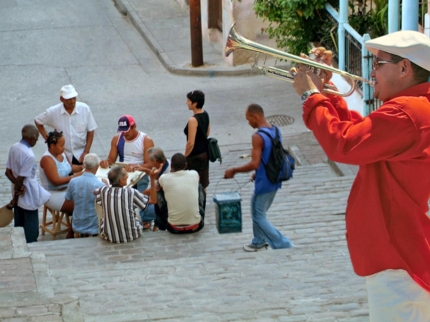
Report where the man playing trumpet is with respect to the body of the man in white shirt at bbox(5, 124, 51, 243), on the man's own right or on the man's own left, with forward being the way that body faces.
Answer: on the man's own right

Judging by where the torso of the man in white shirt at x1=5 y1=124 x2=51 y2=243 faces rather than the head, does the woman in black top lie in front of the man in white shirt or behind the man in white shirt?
in front

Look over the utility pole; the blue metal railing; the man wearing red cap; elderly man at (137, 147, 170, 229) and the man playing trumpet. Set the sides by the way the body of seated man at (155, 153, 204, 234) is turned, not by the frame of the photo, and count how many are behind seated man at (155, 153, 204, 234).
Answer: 1

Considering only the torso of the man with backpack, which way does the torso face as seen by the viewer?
to the viewer's left

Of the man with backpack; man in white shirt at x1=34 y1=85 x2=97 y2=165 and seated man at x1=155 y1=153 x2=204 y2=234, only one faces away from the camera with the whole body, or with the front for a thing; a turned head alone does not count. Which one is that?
the seated man

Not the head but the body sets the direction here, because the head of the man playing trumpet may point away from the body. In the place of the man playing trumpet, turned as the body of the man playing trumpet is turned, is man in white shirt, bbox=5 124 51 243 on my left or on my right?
on my right

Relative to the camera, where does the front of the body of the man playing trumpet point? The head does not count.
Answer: to the viewer's left

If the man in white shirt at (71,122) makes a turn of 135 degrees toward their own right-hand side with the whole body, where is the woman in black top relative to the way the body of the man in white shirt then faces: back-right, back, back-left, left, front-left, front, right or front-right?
back

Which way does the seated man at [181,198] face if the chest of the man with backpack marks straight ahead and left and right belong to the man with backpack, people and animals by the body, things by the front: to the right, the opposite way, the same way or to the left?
to the right

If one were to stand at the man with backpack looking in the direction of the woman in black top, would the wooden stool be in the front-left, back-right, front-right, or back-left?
front-left

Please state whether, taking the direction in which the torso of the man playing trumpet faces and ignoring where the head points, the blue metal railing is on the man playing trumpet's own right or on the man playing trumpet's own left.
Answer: on the man playing trumpet's own right

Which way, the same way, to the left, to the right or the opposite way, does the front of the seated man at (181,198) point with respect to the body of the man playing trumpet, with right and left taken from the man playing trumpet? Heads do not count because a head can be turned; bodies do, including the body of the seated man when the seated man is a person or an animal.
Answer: to the right

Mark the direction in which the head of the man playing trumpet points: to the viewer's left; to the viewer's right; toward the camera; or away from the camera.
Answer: to the viewer's left

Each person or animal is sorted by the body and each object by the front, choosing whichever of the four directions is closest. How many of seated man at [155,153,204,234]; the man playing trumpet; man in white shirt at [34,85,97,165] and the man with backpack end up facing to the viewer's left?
2

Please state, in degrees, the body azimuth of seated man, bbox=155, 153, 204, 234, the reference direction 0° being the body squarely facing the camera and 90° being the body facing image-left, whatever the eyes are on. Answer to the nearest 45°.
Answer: approximately 180°
